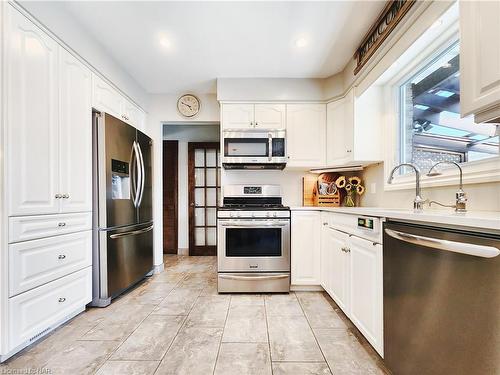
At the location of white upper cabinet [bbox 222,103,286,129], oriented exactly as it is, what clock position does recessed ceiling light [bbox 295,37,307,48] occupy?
The recessed ceiling light is roughly at 11 o'clock from the white upper cabinet.

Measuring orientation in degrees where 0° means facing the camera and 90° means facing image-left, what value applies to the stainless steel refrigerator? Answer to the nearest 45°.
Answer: approximately 315°

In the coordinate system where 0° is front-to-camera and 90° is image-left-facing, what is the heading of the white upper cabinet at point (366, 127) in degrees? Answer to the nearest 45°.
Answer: approximately 45°

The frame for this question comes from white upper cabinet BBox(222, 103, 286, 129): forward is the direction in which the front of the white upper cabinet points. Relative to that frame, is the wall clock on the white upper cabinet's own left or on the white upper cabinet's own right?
on the white upper cabinet's own right

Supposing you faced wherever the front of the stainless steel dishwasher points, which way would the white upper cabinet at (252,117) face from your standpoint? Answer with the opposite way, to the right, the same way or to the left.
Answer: to the left

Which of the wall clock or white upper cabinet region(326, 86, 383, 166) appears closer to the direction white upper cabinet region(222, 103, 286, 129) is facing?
the white upper cabinet

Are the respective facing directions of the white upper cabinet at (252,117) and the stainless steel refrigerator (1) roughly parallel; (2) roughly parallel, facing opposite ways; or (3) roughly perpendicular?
roughly perpendicular

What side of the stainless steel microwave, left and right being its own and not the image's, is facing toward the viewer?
front

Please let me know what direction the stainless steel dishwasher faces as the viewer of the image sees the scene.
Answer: facing the viewer and to the left of the viewer

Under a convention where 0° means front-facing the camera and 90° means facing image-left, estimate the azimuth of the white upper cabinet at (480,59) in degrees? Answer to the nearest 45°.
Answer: approximately 45°
